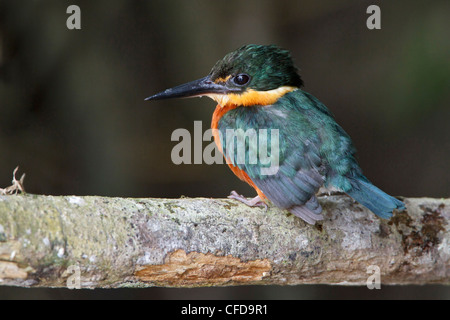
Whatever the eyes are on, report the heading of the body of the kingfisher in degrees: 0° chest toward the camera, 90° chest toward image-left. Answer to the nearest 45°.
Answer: approximately 90°
